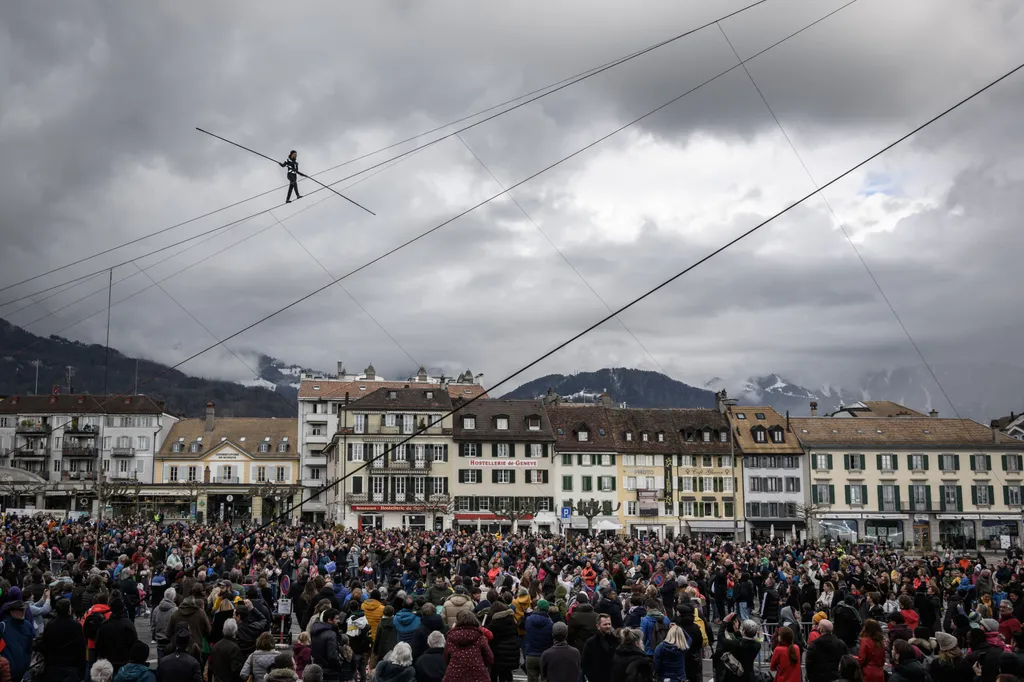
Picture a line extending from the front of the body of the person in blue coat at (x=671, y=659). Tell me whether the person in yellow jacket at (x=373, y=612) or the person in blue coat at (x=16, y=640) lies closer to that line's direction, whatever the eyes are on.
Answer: the person in yellow jacket

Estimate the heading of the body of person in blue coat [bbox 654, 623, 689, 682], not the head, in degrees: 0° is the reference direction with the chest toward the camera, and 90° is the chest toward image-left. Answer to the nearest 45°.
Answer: approximately 180°

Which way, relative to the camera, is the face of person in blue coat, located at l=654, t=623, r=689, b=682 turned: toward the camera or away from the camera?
away from the camera

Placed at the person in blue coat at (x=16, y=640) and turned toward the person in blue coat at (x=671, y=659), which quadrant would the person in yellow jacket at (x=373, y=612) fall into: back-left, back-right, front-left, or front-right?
front-left

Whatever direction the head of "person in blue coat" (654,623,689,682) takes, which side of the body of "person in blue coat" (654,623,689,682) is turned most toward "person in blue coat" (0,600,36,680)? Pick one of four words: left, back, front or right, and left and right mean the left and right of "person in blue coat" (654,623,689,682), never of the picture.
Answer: left

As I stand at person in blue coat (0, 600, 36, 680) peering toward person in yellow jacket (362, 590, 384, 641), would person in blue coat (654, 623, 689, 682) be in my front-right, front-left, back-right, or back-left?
front-right

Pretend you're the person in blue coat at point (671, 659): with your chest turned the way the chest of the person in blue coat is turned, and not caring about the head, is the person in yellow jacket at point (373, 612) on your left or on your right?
on your left
